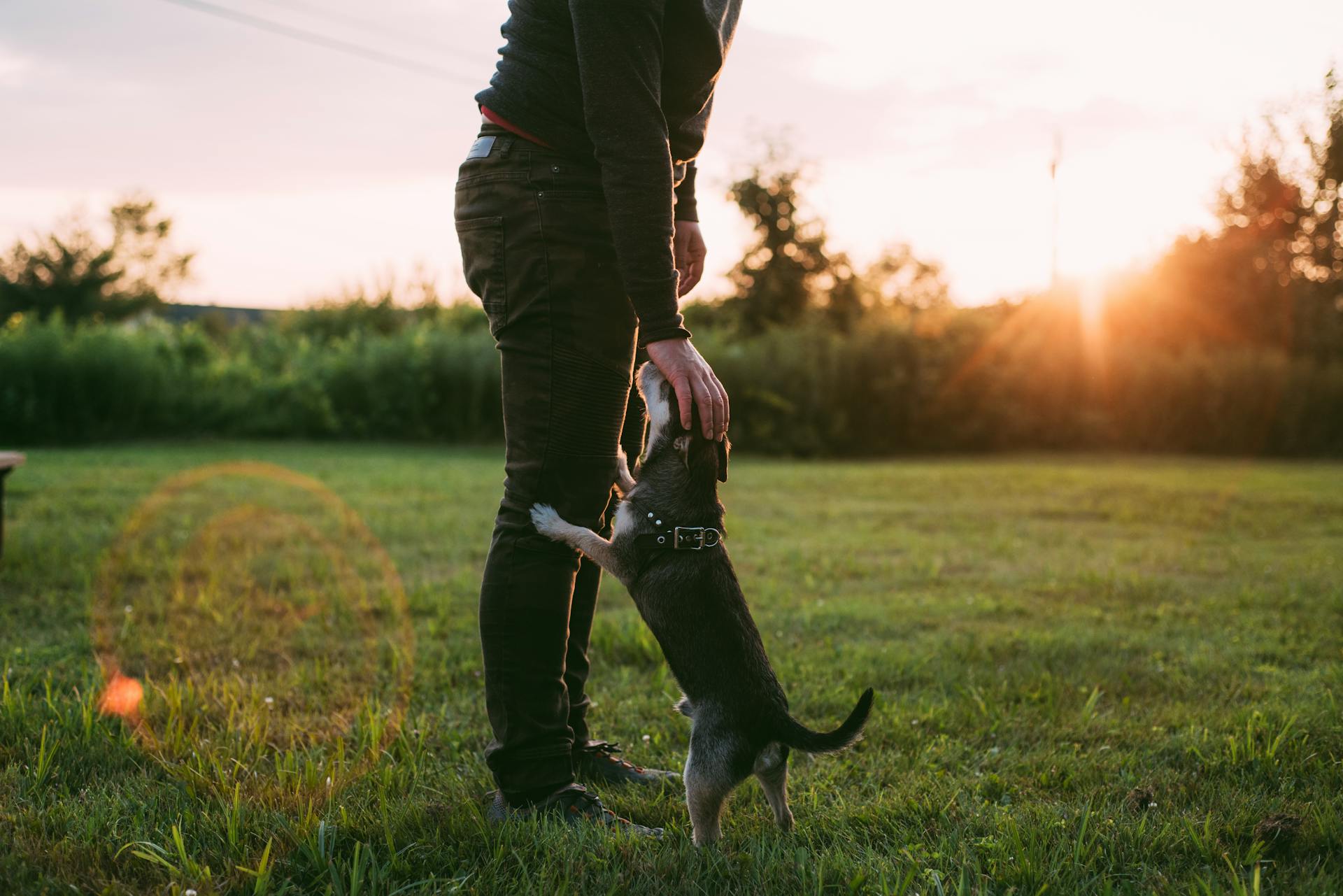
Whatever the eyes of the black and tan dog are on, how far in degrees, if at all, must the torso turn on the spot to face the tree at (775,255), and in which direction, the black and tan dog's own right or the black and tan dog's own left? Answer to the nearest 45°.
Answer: approximately 45° to the black and tan dog's own right

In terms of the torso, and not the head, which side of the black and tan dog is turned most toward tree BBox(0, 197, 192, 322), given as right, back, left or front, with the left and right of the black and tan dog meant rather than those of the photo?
front

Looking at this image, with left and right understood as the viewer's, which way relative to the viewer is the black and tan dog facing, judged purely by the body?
facing away from the viewer and to the left of the viewer

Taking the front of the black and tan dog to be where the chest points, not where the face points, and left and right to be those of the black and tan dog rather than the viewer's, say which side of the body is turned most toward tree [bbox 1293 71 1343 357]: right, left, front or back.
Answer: right
